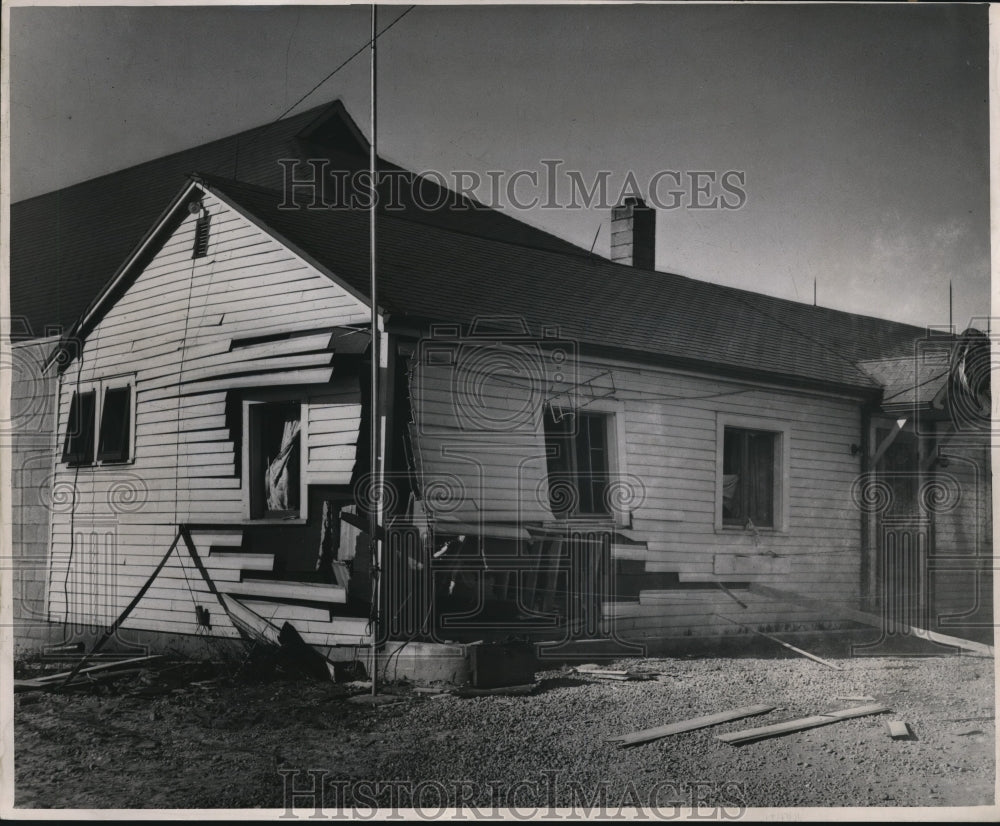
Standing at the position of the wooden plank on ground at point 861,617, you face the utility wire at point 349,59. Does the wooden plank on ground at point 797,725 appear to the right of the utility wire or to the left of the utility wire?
left
